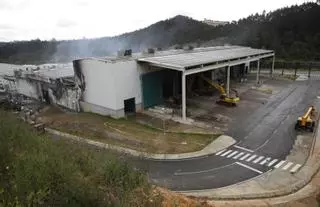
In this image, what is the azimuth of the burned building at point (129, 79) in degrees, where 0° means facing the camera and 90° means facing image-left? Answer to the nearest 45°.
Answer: approximately 315°

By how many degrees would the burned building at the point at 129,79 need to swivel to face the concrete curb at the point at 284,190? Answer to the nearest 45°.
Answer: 0° — it already faces it

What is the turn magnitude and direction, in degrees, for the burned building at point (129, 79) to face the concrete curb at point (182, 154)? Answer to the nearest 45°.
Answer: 0° — it already faces it

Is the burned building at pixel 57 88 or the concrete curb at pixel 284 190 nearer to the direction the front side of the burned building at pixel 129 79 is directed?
the concrete curb
